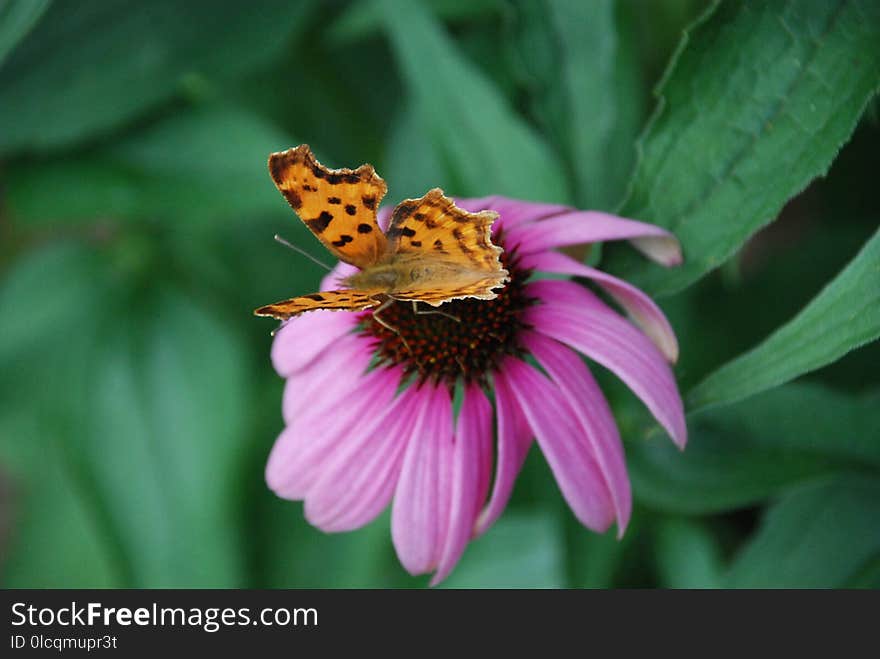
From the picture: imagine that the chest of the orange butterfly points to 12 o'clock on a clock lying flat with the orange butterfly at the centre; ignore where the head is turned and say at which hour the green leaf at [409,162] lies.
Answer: The green leaf is roughly at 3 o'clock from the orange butterfly.

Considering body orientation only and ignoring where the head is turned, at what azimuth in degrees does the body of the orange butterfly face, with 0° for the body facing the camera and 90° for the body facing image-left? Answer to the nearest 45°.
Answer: approximately 90°
